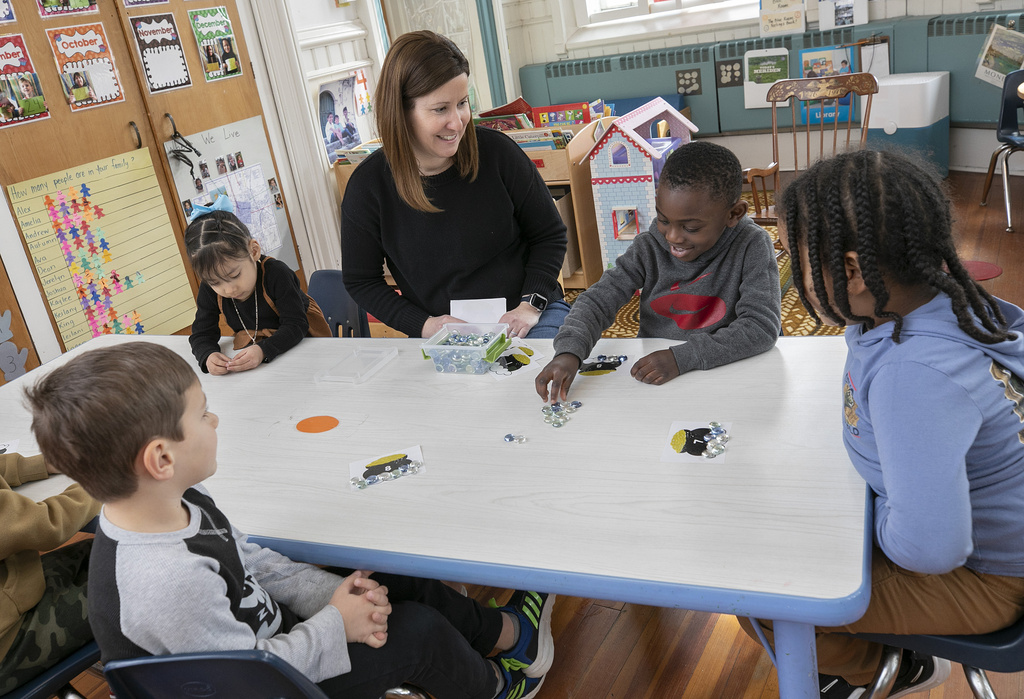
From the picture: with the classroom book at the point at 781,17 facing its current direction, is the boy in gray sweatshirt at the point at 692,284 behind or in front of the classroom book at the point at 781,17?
in front

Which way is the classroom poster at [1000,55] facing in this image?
toward the camera

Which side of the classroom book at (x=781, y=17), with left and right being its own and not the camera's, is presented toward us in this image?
front

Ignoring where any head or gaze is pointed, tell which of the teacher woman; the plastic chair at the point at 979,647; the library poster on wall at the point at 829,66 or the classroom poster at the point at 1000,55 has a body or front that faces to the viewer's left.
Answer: the plastic chair

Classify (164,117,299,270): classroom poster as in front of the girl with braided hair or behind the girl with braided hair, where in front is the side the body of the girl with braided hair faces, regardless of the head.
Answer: in front

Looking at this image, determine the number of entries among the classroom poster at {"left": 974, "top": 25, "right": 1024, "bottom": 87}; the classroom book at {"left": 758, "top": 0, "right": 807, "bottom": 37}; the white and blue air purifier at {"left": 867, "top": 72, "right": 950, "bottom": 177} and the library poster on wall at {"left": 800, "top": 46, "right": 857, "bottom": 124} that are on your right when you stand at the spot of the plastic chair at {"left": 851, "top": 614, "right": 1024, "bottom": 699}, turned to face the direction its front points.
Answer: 4

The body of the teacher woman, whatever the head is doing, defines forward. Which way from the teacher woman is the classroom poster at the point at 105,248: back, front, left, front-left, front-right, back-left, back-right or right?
back-right

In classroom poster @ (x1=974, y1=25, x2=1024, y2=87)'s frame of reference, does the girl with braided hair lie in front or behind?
in front

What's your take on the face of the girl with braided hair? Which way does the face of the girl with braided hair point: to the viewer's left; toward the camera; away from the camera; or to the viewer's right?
to the viewer's left

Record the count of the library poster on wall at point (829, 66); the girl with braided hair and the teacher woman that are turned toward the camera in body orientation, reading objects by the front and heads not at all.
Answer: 2

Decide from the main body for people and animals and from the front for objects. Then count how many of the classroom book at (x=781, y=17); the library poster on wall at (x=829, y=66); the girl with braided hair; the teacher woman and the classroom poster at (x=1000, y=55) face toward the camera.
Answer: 4

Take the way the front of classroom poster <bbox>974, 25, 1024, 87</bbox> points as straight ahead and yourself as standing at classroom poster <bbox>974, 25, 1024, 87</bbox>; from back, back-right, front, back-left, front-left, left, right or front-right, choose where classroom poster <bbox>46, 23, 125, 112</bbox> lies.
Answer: front-right

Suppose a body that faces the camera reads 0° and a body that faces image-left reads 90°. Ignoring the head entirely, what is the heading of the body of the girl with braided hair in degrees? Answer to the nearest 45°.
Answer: approximately 90°
